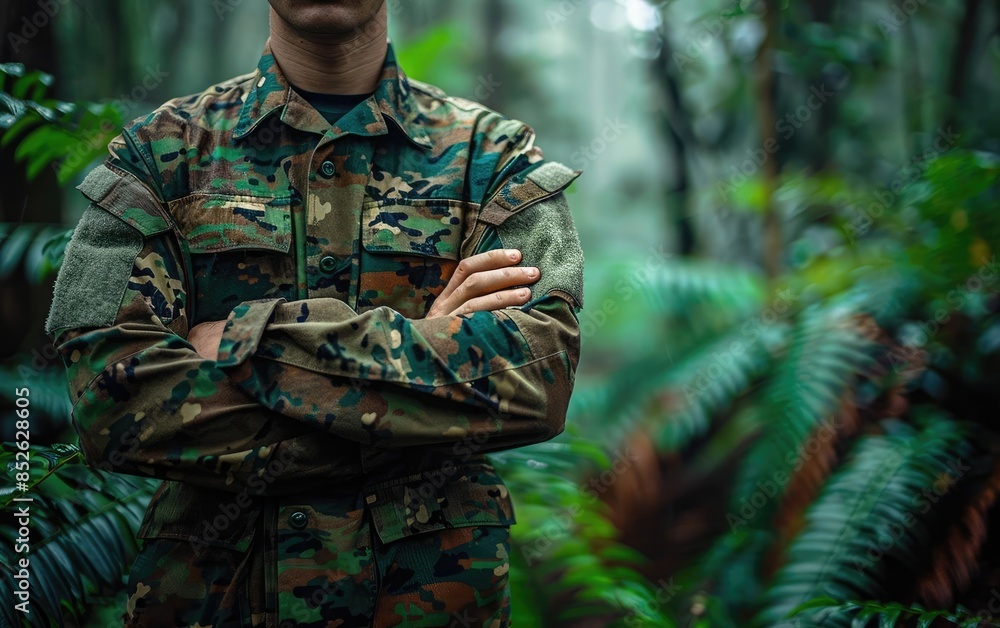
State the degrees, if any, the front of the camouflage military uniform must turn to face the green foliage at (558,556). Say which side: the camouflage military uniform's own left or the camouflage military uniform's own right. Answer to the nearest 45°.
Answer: approximately 135° to the camouflage military uniform's own left

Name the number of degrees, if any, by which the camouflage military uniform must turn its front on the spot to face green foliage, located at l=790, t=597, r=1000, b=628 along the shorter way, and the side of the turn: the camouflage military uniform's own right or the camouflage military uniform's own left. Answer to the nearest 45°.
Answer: approximately 90° to the camouflage military uniform's own left

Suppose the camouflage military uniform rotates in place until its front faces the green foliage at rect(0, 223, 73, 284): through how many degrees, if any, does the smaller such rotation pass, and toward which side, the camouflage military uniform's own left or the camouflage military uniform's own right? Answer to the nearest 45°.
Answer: approximately 135° to the camouflage military uniform's own right

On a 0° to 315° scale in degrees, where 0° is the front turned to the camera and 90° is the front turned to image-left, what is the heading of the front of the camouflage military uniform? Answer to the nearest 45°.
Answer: approximately 0°

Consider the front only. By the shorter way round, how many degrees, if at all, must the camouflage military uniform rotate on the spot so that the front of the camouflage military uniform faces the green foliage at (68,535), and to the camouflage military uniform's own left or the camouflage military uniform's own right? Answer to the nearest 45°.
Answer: approximately 135° to the camouflage military uniform's own right

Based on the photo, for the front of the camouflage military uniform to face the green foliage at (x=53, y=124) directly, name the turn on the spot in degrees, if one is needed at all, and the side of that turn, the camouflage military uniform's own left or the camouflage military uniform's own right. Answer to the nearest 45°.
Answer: approximately 135° to the camouflage military uniform's own right
